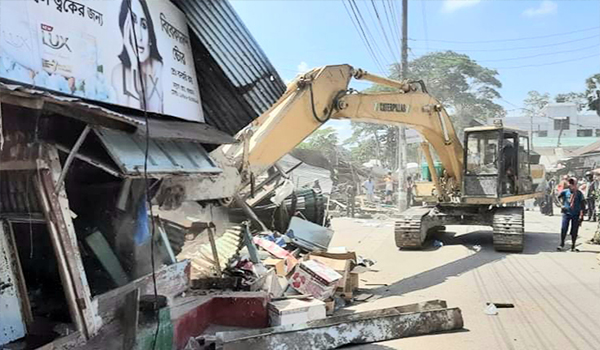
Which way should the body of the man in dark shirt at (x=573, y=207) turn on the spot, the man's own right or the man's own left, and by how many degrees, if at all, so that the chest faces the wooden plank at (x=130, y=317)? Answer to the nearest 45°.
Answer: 0° — they already face it

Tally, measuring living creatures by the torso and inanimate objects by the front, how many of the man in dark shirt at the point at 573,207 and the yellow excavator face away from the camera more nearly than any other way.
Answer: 0

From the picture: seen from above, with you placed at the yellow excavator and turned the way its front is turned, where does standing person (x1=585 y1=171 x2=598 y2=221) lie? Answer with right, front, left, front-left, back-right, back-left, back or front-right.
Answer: back

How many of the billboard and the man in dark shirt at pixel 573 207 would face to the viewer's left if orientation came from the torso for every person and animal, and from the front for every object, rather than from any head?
0

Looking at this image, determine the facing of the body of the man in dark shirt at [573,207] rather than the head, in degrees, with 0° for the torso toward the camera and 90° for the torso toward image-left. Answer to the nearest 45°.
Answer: approximately 0°

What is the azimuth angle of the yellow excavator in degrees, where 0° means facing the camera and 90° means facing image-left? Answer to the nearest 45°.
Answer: approximately 45°

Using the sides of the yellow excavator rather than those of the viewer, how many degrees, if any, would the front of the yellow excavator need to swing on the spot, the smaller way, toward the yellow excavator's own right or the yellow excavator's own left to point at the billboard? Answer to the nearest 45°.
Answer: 0° — it already faces it

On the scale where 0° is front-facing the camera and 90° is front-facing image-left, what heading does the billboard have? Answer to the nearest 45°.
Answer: approximately 315°

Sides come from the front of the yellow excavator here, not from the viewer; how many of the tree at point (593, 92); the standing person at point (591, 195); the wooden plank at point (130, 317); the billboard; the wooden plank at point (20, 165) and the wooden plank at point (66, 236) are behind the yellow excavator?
2

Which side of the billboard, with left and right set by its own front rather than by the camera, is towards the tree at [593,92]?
left

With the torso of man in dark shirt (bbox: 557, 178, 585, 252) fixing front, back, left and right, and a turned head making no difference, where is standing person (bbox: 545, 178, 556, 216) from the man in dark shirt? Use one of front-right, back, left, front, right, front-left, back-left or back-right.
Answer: back

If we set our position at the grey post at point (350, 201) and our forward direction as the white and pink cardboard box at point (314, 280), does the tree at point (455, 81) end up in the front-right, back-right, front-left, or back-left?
back-left

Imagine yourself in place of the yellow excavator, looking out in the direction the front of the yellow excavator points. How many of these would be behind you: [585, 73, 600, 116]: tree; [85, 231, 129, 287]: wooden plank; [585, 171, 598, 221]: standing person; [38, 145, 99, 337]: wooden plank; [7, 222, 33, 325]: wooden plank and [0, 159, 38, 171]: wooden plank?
2

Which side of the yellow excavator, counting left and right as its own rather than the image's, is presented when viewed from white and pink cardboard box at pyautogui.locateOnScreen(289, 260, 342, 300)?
front
